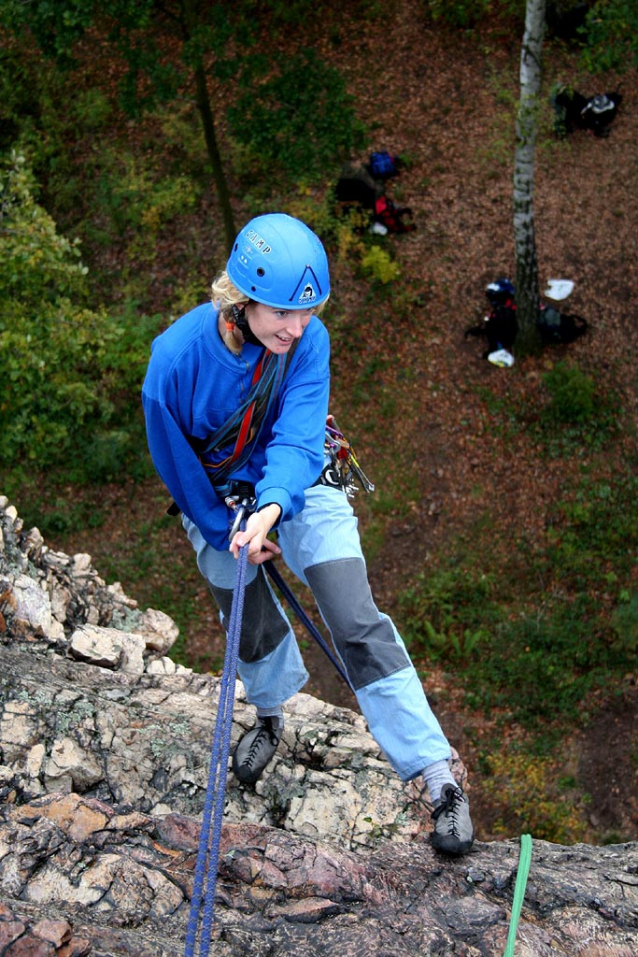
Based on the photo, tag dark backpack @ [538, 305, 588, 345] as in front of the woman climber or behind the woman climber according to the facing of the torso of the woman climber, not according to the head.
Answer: behind

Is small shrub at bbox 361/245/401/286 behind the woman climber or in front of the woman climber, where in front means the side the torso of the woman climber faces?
behind

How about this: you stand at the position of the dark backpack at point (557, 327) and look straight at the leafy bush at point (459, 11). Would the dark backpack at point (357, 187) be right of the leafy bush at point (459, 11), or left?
left

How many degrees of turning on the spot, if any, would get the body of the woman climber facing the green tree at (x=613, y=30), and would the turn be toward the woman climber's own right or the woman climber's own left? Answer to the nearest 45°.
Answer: approximately 135° to the woman climber's own left

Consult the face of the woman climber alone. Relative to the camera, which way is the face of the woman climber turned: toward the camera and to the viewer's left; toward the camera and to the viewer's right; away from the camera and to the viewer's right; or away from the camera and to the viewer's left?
toward the camera and to the viewer's right

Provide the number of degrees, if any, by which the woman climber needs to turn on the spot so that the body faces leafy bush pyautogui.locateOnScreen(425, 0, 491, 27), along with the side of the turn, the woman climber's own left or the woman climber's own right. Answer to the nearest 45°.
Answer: approximately 180°

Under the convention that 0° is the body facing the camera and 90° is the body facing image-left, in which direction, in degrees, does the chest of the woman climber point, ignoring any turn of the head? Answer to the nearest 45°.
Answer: approximately 0°

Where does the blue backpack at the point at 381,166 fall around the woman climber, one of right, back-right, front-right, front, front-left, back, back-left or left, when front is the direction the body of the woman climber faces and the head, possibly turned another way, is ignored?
back

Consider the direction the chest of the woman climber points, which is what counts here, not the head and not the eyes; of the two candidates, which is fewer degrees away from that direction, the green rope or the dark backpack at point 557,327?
the green rope

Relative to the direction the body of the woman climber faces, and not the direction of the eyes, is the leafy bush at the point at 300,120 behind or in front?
behind
